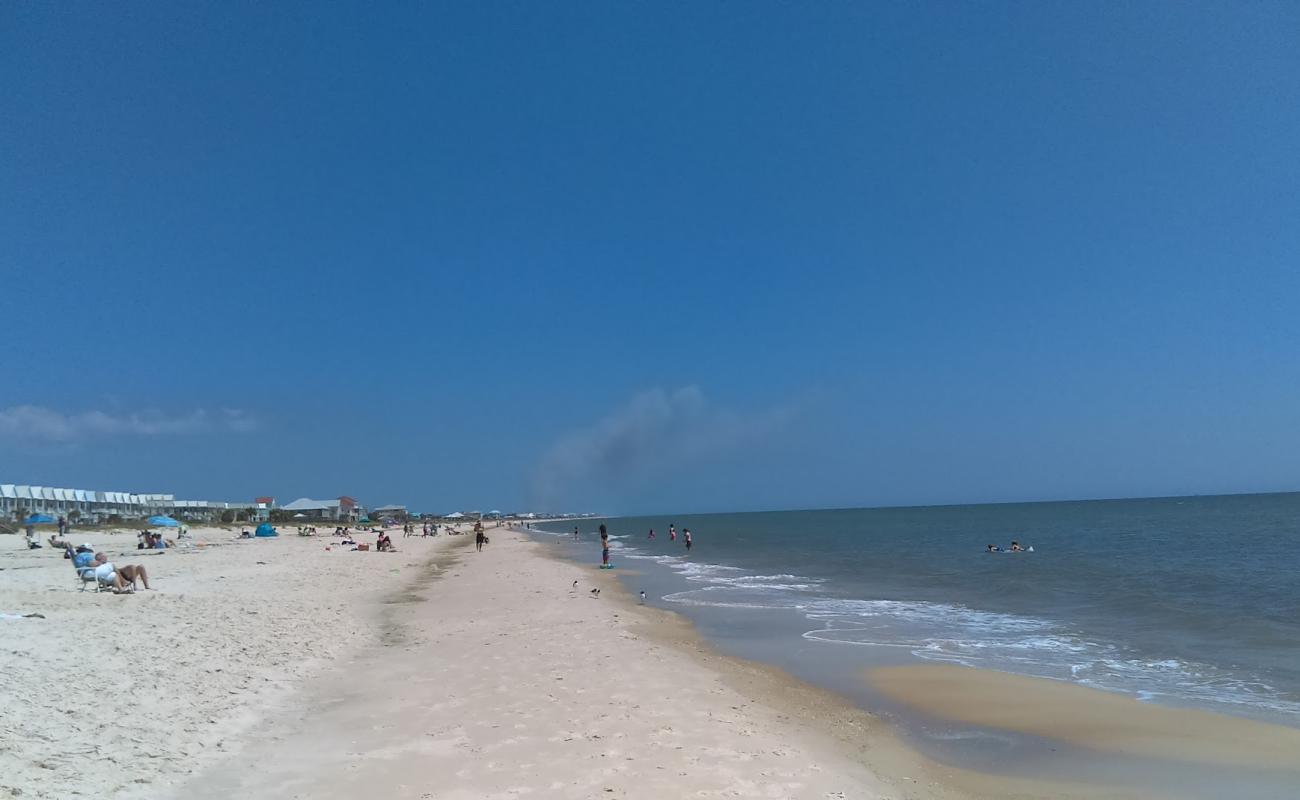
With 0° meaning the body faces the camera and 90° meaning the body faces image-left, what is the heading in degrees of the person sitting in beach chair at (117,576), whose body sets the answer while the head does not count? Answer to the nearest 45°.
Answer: approximately 270°

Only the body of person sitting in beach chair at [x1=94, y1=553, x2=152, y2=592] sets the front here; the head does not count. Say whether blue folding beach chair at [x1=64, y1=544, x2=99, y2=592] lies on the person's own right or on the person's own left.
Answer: on the person's own left
